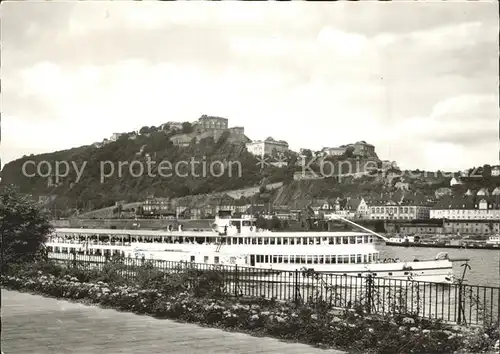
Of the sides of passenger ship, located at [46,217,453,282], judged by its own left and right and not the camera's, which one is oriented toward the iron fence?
right

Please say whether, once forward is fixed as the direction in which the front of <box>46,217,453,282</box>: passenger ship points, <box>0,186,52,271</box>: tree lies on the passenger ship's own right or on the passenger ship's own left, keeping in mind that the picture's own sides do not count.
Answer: on the passenger ship's own right

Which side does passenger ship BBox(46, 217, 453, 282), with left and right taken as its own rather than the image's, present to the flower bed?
right

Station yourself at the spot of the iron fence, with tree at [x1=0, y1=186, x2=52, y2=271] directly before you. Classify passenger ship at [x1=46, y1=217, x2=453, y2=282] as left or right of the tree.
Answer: right

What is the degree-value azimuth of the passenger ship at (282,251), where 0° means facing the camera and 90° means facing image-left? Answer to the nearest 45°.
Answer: approximately 270°
